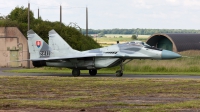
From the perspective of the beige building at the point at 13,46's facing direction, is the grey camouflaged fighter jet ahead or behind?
ahead

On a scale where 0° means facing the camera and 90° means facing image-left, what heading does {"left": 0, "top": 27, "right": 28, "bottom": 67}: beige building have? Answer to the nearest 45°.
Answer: approximately 0°
